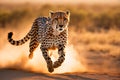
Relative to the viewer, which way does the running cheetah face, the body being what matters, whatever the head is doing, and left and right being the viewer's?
facing the viewer and to the right of the viewer
